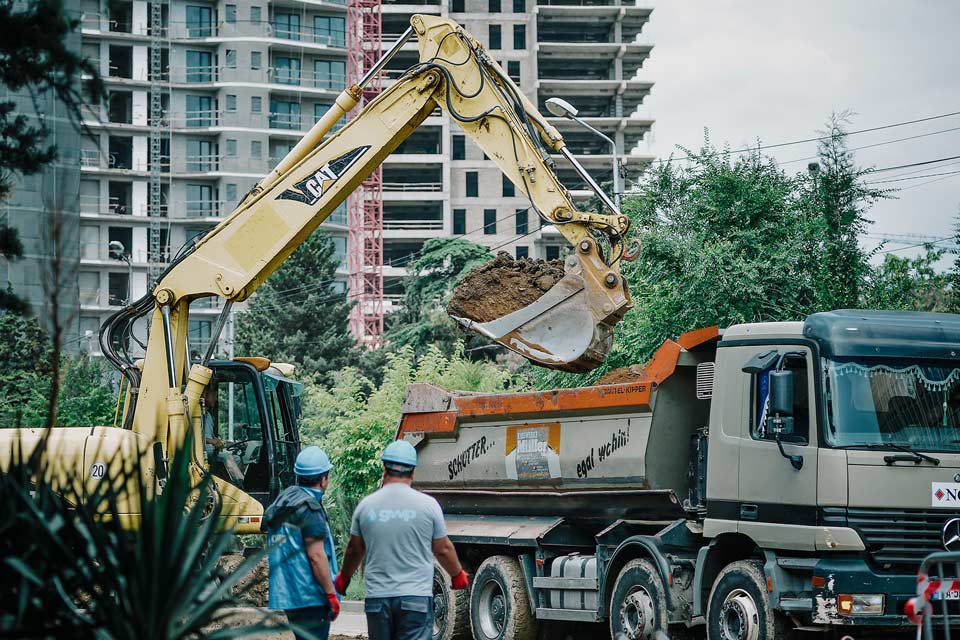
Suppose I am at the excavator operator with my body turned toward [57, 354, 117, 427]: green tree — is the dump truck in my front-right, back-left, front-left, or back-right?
back-right

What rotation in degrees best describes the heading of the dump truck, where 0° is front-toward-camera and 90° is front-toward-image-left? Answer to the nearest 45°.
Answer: approximately 315°

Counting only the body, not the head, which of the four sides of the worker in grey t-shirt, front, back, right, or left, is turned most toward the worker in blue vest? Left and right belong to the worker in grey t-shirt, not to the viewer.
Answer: left

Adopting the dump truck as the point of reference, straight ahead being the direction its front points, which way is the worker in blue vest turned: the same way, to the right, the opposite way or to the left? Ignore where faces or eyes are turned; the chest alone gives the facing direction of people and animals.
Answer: to the left

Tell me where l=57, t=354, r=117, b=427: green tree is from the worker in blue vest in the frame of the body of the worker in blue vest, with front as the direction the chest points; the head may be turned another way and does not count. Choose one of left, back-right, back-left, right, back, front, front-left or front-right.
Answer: front-left

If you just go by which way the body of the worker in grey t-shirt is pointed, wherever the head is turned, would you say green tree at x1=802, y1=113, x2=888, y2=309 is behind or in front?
in front

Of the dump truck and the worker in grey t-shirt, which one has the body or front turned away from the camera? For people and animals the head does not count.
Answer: the worker in grey t-shirt

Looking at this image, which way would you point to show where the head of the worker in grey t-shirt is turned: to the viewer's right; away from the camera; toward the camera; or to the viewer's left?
away from the camera

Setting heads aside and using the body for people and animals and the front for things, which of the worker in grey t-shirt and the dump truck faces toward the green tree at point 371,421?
the worker in grey t-shirt

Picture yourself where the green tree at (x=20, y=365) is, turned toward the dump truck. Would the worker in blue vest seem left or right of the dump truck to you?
right

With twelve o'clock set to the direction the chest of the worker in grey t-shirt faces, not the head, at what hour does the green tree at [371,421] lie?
The green tree is roughly at 12 o'clock from the worker in grey t-shirt.

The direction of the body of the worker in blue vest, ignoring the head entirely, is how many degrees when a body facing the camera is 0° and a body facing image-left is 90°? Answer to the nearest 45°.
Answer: approximately 225°

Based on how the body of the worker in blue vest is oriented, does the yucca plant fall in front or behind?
behind

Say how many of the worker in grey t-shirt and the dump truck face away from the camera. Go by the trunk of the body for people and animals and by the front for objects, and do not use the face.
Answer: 1

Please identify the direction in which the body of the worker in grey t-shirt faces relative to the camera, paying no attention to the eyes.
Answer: away from the camera
